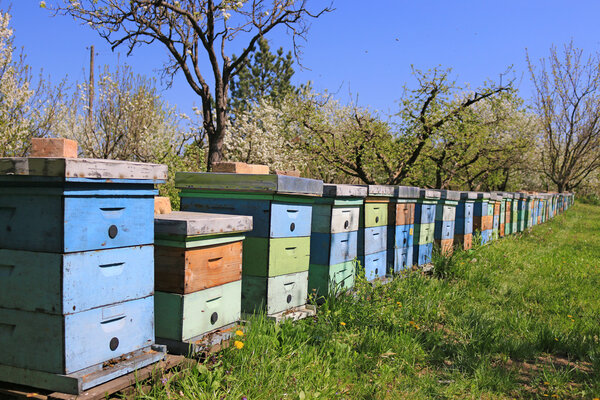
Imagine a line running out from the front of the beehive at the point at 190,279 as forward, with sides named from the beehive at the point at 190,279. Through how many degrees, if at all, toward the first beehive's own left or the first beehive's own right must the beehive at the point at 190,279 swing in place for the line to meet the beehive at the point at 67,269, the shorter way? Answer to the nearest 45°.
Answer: approximately 90° to the first beehive's own right

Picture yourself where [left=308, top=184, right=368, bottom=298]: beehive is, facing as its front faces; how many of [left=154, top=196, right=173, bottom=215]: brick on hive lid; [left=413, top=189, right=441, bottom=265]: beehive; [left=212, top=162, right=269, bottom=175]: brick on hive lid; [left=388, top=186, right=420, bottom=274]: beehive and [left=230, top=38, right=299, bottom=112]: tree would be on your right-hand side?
2

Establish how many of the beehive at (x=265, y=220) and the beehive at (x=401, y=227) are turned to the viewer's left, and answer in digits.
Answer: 0

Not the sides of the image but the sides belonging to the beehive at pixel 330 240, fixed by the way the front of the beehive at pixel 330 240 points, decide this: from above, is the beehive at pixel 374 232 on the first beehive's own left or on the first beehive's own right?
on the first beehive's own left

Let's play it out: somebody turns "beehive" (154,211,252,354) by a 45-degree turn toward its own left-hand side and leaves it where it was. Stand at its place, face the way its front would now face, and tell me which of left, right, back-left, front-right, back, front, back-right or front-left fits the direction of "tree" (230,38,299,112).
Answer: left

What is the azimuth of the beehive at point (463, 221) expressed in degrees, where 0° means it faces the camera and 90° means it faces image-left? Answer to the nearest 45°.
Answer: approximately 315°

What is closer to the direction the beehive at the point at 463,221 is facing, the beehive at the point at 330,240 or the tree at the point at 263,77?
the beehive

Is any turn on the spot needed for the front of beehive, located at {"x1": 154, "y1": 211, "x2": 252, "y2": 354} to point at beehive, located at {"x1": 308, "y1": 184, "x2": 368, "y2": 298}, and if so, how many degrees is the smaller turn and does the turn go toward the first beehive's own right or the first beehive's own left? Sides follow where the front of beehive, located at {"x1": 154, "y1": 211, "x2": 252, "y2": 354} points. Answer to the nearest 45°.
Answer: approximately 90° to the first beehive's own left

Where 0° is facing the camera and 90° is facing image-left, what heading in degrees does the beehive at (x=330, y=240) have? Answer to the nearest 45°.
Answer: approximately 315°

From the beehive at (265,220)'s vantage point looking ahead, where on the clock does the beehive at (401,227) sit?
the beehive at (401,227) is roughly at 9 o'clock from the beehive at (265,220).

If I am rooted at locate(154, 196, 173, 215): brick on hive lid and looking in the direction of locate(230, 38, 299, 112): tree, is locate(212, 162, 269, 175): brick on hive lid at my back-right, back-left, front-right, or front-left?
front-right

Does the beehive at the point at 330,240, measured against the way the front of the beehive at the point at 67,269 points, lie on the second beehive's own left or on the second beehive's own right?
on the second beehive's own left

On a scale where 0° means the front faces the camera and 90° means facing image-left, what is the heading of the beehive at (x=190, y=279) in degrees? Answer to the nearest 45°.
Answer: approximately 315°

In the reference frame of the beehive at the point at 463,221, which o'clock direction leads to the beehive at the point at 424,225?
the beehive at the point at 424,225 is roughly at 2 o'clock from the beehive at the point at 463,221.

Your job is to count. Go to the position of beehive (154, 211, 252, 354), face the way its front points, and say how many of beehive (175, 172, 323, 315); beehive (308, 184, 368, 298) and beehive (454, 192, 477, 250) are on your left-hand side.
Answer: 3

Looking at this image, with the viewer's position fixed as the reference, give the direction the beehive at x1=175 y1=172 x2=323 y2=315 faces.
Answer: facing the viewer and to the right of the viewer

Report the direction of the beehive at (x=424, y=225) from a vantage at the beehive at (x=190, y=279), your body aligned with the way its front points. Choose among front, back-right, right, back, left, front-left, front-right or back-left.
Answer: left
